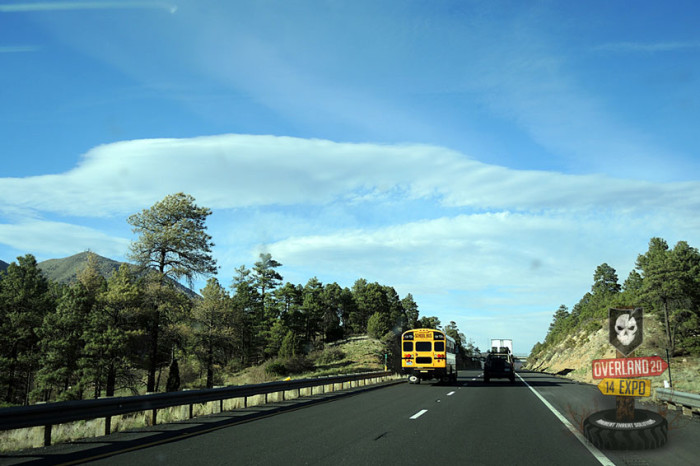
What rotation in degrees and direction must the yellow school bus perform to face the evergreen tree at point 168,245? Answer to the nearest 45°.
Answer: approximately 90° to its left

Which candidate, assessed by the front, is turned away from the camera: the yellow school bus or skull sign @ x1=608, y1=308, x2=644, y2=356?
the yellow school bus

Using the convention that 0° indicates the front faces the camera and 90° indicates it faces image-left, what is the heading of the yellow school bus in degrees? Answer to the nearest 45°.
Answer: approximately 180°

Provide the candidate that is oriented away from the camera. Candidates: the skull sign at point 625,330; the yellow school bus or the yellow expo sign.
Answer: the yellow school bus

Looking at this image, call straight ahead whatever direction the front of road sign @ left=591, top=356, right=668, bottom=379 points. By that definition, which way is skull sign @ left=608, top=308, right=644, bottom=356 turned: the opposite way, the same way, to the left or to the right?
the same way
